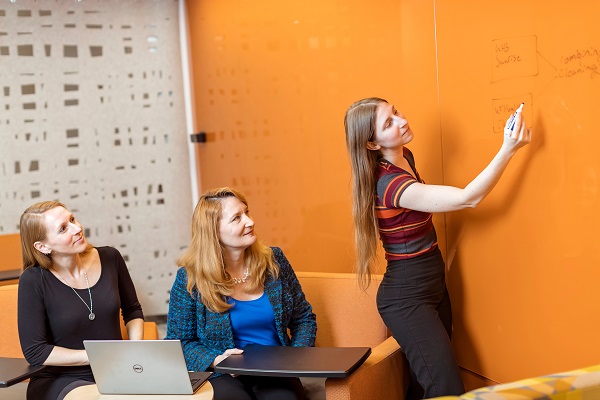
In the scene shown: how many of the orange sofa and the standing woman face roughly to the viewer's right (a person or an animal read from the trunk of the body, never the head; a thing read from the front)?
1

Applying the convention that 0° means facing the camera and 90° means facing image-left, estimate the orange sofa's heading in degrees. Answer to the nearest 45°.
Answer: approximately 45°

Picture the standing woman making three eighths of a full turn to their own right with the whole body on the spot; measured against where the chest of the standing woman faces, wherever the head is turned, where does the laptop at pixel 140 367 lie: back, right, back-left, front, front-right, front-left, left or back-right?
front

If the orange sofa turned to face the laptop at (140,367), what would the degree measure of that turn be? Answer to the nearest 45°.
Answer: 0° — it already faces it

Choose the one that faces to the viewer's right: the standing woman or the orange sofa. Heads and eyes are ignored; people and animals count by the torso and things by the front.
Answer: the standing woman

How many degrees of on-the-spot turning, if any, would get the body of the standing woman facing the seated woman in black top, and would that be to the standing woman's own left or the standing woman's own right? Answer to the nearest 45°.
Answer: approximately 180°

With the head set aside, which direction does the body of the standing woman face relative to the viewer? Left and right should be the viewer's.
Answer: facing to the right of the viewer

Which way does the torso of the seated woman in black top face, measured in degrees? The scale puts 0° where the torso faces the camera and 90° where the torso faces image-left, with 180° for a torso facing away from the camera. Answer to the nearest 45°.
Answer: approximately 315°

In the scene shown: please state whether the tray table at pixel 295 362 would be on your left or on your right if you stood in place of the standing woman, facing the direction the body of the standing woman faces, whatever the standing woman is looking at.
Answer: on your right
